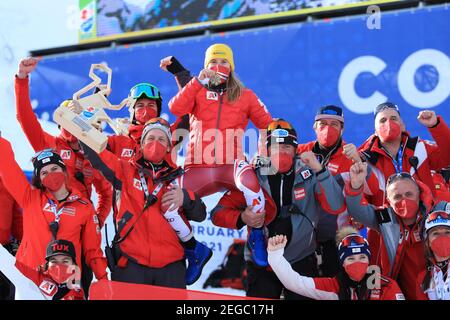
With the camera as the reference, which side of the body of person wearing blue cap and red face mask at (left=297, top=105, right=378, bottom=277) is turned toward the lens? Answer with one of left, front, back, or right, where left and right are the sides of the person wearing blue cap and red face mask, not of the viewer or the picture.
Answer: front

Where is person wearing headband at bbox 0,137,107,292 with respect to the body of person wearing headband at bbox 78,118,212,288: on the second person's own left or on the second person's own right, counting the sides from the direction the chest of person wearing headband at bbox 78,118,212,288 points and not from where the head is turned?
on the second person's own right

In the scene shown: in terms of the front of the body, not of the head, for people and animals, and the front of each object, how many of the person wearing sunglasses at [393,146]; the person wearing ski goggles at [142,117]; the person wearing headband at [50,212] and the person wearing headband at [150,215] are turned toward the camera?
4

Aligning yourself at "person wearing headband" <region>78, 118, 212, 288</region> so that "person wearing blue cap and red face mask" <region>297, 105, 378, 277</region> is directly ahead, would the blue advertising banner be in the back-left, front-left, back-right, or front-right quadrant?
front-left

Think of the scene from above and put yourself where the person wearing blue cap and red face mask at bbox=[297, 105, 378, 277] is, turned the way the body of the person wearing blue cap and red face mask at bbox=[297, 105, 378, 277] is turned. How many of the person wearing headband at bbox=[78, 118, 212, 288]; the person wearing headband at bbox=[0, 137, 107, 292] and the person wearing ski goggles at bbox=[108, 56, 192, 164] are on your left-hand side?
0

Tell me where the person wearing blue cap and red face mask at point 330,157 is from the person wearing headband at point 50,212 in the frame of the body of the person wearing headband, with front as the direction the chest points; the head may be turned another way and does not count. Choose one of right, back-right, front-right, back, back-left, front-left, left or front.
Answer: left

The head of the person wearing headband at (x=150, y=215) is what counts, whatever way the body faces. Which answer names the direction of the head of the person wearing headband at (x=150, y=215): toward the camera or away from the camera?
toward the camera

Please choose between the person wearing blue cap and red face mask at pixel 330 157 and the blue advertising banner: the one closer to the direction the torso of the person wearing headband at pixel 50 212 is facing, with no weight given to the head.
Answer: the person wearing blue cap and red face mask

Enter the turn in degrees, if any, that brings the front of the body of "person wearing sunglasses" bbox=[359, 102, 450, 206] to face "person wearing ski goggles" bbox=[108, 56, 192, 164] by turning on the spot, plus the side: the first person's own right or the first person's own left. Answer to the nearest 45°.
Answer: approximately 90° to the first person's own right

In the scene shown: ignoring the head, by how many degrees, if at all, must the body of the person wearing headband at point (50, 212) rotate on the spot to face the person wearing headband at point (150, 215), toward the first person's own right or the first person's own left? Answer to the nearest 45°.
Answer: approximately 90° to the first person's own left

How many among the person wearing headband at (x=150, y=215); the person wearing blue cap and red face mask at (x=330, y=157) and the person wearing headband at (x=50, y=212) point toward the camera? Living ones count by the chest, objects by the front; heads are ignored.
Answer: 3

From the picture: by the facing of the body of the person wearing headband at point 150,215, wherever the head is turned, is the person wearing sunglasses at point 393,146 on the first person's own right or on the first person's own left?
on the first person's own left

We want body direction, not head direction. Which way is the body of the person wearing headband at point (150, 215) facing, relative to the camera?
toward the camera

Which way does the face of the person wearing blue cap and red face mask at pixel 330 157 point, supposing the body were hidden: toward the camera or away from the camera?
toward the camera

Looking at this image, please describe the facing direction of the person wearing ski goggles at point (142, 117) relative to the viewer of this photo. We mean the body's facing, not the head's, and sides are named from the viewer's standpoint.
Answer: facing the viewer

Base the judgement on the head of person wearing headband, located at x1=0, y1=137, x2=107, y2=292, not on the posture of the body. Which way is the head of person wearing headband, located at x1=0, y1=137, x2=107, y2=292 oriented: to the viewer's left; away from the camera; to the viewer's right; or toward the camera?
toward the camera

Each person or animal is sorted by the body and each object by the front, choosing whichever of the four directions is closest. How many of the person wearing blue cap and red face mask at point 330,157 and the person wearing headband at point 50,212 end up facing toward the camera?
2

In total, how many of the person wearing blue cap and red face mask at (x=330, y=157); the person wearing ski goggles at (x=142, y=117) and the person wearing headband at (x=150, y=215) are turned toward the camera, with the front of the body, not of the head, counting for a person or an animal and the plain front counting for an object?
3

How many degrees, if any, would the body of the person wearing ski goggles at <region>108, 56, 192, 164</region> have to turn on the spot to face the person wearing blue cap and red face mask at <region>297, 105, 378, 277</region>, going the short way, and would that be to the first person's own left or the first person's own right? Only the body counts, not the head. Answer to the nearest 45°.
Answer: approximately 90° to the first person's own left
